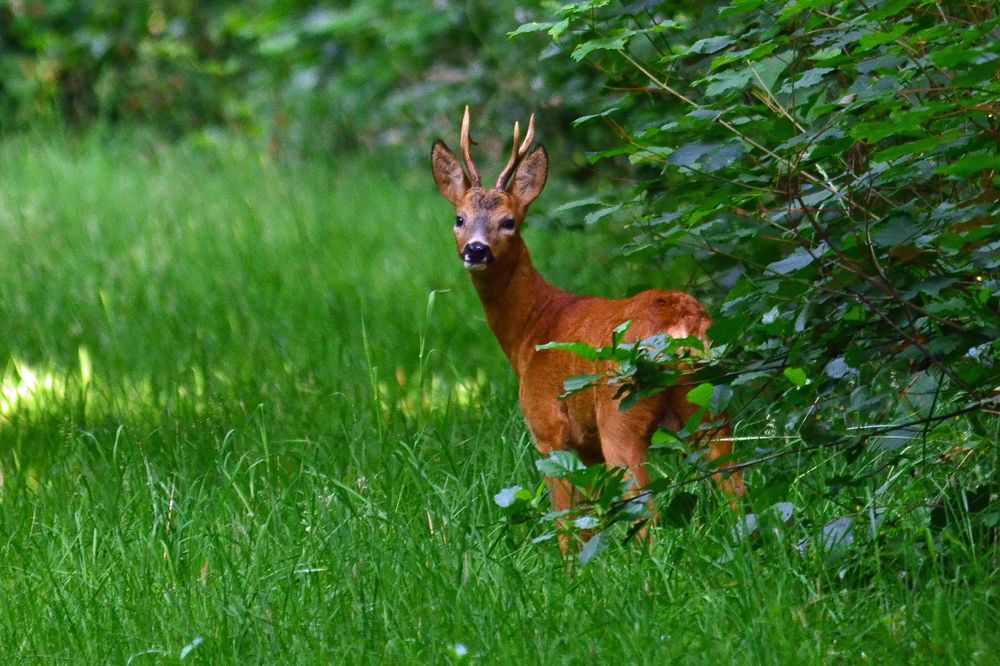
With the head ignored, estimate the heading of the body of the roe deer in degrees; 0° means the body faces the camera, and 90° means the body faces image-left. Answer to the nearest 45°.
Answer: approximately 45°
